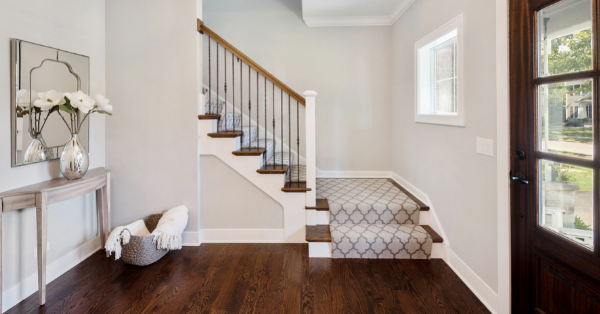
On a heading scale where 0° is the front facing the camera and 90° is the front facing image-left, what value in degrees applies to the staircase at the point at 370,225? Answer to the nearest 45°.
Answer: approximately 0°

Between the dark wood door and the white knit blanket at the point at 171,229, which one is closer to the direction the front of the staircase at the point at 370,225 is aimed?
the dark wood door

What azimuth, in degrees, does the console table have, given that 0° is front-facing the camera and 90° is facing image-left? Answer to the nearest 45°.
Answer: approximately 315°

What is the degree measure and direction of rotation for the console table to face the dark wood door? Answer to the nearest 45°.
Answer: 0° — it already faces it

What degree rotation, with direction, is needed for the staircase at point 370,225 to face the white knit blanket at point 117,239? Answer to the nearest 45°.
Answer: approximately 45° to its right

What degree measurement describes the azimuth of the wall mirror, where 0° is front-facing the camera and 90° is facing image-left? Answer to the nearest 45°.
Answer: approximately 315°
